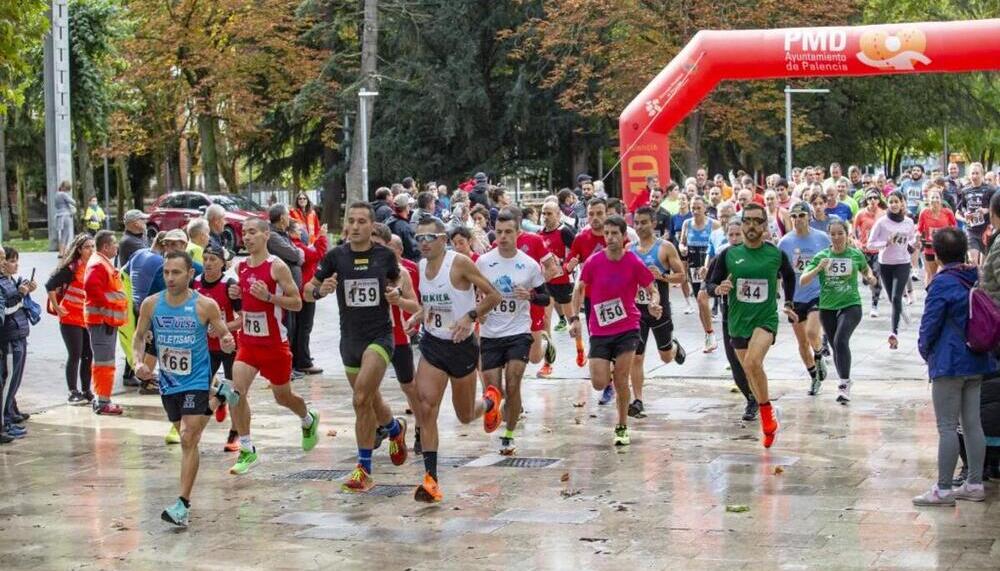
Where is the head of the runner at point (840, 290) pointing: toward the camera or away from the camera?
toward the camera

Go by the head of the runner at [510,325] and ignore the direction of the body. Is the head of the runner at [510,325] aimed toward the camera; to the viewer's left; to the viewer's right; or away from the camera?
toward the camera

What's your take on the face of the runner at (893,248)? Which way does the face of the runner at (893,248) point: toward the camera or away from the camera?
toward the camera

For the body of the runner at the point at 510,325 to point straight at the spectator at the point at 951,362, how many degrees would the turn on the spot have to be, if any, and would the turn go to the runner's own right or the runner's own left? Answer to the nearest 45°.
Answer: approximately 45° to the runner's own left

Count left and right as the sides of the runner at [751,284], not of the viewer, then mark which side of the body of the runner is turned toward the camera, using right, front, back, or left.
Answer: front

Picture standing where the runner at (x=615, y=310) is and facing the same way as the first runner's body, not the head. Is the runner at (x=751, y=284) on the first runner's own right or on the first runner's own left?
on the first runner's own left

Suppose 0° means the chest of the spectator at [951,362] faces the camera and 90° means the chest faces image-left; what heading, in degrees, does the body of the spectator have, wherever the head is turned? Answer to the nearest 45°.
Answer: approximately 135°

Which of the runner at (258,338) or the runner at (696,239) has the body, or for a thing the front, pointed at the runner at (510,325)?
the runner at (696,239)

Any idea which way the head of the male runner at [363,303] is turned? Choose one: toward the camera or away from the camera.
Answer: toward the camera

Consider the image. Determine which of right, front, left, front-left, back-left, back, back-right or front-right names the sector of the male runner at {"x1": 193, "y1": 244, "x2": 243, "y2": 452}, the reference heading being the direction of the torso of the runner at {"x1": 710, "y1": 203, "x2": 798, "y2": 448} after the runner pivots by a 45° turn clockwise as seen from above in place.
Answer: front-right

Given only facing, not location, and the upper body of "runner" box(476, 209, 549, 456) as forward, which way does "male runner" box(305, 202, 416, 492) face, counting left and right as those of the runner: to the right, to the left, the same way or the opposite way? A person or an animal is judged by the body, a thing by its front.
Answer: the same way

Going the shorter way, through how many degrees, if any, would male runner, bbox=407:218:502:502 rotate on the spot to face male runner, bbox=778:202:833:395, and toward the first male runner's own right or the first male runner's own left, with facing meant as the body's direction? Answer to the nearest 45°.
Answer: approximately 180°

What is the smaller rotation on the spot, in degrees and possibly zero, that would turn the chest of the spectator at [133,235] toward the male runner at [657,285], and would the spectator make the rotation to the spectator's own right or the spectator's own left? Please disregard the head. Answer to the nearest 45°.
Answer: approximately 45° to the spectator's own right

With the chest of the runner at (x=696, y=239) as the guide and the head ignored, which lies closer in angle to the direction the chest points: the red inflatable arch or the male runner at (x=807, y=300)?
the male runner

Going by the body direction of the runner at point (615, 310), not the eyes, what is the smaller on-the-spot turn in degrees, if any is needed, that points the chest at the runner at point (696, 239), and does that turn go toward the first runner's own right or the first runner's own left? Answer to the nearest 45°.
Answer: approximately 180°

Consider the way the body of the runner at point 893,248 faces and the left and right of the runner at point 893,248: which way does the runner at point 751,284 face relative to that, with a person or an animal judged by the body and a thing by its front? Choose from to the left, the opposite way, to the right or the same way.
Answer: the same way

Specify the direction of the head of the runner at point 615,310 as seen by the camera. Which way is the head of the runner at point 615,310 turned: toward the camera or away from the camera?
toward the camera

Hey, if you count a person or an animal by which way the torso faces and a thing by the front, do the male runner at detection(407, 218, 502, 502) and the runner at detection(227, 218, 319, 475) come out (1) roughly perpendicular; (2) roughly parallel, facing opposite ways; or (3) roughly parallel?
roughly parallel

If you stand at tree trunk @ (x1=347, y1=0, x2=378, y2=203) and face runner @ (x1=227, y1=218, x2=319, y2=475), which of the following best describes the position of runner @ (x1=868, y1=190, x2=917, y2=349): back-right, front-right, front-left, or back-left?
front-left

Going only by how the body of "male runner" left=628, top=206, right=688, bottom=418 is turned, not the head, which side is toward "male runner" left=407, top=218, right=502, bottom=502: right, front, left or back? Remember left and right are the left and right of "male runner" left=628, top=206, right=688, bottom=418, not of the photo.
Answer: front

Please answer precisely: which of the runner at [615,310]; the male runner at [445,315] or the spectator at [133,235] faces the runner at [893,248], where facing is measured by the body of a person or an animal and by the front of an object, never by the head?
the spectator

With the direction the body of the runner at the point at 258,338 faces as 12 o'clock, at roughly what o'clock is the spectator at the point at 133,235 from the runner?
The spectator is roughly at 4 o'clock from the runner.
